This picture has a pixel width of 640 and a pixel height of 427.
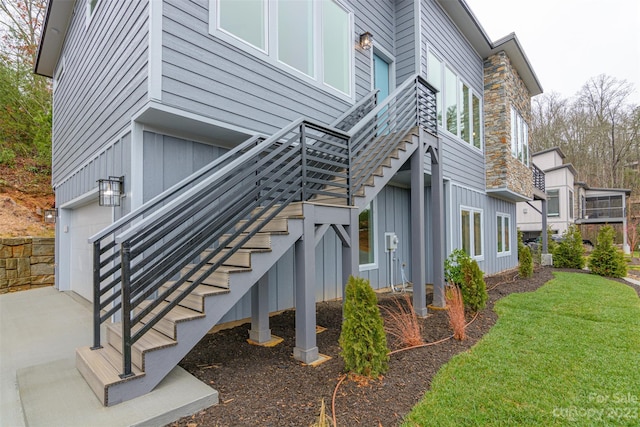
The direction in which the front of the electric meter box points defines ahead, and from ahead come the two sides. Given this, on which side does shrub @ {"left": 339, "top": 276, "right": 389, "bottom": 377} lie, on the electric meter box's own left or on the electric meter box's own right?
on the electric meter box's own right

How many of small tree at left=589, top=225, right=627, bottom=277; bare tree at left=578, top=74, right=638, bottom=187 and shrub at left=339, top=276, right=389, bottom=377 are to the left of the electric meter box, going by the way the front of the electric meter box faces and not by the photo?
2

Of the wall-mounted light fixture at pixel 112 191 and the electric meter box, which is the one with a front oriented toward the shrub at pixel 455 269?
the electric meter box

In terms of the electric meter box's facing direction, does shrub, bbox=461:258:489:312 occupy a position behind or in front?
in front

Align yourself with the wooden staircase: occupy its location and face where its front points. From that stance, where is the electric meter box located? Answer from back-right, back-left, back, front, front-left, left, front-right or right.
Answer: back

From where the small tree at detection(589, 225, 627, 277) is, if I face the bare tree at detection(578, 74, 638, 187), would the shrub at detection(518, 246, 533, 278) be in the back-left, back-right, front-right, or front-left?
back-left

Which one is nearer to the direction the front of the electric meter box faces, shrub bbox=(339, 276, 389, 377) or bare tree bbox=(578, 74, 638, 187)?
the shrub

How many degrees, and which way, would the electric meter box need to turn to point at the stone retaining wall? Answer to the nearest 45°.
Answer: approximately 135° to its right

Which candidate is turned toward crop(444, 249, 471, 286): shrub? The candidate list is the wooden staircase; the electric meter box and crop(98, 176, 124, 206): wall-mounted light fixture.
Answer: the electric meter box

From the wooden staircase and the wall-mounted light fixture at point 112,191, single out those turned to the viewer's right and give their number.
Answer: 0

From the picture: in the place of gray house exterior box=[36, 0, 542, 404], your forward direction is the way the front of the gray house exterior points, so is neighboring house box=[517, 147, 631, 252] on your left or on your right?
on your left
